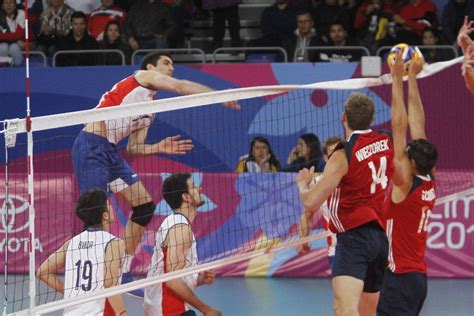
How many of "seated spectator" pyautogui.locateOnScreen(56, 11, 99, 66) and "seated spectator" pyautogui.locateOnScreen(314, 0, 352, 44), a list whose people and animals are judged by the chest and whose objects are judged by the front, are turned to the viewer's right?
0

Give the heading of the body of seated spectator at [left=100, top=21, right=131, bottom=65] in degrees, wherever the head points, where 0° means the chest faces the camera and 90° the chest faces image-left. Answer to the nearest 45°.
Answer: approximately 0°

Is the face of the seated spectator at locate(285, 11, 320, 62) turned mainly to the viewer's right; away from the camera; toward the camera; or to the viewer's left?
toward the camera

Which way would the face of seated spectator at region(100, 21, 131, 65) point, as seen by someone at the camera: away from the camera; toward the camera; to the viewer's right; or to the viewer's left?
toward the camera

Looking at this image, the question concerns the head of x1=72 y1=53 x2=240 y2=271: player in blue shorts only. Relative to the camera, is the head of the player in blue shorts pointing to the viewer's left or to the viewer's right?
to the viewer's right

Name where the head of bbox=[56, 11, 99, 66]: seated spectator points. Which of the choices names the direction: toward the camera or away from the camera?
toward the camera

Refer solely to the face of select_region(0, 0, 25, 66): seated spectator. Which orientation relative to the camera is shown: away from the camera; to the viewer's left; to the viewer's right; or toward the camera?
toward the camera

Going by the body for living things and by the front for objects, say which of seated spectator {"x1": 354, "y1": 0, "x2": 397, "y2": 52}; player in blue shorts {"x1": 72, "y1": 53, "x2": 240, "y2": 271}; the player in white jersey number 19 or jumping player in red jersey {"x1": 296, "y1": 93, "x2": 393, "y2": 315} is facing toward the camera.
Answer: the seated spectator

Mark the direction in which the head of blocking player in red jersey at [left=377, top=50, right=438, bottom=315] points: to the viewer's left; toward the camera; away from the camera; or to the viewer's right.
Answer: away from the camera

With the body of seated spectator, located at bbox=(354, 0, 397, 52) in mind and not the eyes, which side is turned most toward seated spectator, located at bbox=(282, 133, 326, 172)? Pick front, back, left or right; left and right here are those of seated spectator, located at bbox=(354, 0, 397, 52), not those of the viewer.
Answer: front

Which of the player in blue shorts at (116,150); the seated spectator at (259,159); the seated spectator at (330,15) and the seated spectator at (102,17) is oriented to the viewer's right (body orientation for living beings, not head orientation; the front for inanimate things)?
the player in blue shorts

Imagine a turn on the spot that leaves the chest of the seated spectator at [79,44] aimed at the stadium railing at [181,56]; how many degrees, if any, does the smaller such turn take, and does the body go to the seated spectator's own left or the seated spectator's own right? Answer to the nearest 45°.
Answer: approximately 90° to the seated spectator's own left

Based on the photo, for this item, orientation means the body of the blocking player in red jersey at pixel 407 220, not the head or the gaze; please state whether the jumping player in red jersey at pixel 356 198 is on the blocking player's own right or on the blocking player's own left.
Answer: on the blocking player's own left

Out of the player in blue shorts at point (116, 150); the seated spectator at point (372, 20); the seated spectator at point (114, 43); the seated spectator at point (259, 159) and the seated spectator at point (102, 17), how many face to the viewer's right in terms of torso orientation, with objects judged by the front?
1

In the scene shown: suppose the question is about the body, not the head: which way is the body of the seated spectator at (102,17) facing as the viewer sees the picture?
toward the camera

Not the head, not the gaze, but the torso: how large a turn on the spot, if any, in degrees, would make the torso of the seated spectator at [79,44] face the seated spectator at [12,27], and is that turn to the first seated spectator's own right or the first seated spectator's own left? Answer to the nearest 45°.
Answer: approximately 135° to the first seated spectator's own right

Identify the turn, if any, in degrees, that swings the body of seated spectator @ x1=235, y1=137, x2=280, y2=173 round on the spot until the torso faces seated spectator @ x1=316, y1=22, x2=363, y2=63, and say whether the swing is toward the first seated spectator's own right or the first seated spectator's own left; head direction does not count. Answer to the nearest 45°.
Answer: approximately 135° to the first seated spectator's own left

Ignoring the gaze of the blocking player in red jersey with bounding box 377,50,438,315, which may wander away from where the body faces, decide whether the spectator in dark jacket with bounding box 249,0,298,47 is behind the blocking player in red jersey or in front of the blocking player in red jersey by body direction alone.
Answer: in front

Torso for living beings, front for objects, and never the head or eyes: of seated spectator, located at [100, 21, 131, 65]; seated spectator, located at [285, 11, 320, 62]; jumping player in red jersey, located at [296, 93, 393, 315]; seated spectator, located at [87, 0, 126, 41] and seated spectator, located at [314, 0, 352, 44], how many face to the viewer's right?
0
